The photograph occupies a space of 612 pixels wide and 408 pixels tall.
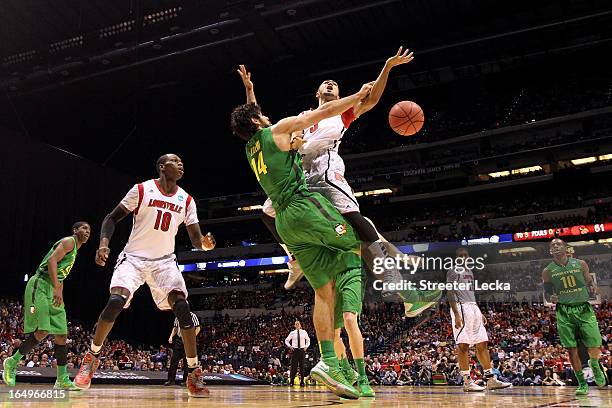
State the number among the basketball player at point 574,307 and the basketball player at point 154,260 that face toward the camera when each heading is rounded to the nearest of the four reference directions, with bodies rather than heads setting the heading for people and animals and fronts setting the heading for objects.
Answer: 2

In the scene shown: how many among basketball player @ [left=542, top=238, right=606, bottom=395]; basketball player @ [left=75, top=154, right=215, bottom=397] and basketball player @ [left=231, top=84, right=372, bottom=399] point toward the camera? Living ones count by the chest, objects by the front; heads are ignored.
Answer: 2

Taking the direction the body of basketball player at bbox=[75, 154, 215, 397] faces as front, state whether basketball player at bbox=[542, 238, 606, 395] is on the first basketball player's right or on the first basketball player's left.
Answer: on the first basketball player's left

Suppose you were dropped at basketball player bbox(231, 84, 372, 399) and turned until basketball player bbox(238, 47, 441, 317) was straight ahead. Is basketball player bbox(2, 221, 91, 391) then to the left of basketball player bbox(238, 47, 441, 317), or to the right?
left

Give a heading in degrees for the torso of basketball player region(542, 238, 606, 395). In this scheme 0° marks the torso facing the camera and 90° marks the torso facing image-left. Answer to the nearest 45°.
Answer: approximately 0°

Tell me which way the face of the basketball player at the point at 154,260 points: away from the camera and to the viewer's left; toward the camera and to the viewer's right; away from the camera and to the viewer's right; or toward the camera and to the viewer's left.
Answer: toward the camera and to the viewer's right

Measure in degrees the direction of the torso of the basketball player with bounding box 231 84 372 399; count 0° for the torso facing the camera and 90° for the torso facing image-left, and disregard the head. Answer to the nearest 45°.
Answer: approximately 225°

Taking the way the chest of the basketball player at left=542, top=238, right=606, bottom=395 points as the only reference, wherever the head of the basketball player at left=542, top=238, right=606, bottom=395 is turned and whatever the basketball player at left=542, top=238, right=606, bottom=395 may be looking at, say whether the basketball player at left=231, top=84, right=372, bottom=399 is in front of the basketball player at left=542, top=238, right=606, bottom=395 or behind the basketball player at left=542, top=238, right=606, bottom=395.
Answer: in front
